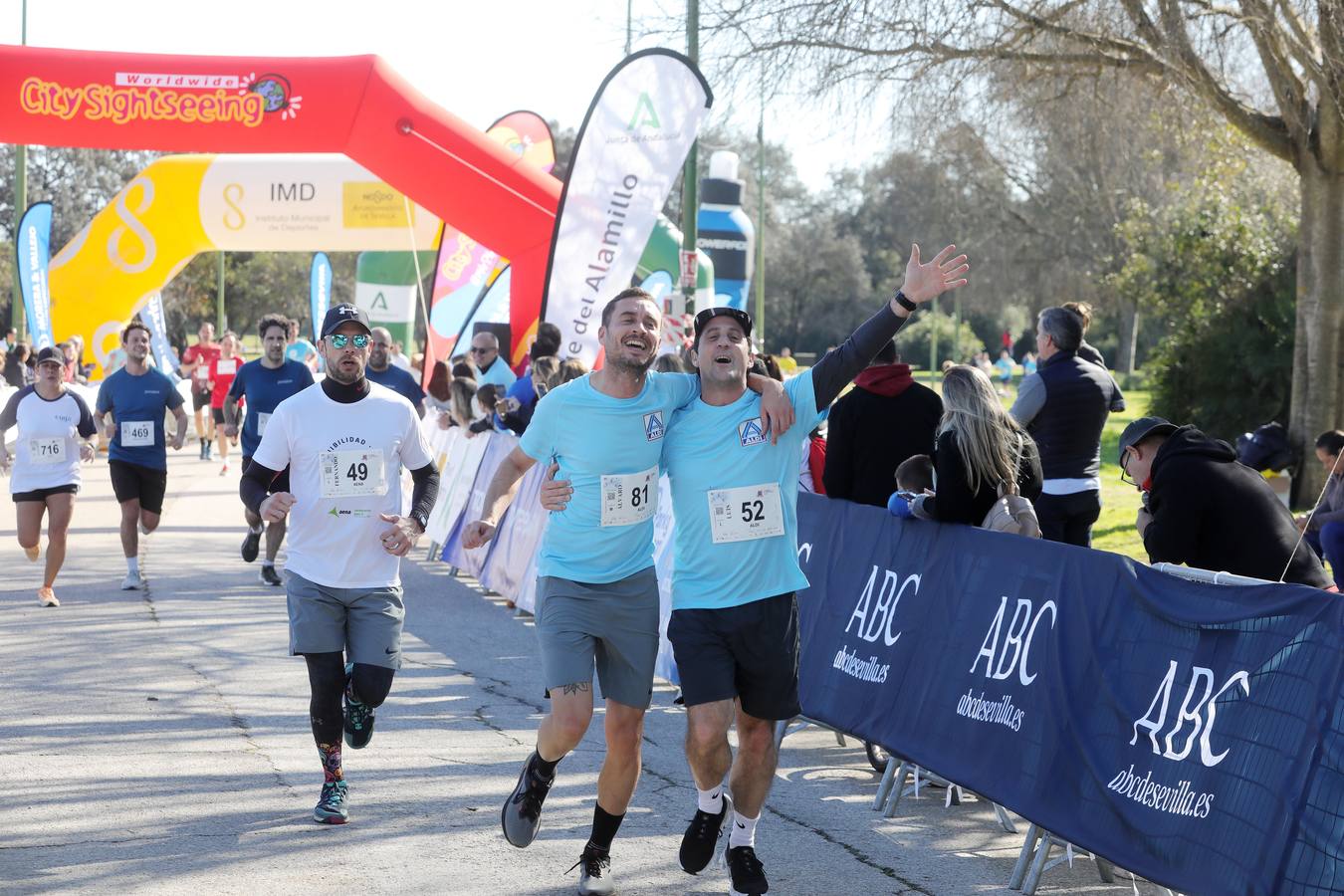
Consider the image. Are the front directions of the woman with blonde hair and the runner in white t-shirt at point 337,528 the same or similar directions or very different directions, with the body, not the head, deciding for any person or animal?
very different directions

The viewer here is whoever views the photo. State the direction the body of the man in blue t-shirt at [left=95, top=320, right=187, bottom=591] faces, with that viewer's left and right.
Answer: facing the viewer

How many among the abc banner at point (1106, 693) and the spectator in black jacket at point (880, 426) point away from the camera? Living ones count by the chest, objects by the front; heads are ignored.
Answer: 1

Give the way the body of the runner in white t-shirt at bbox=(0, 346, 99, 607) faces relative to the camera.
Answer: toward the camera

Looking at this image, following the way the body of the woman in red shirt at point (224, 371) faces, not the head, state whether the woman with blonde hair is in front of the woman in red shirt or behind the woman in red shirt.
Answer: in front

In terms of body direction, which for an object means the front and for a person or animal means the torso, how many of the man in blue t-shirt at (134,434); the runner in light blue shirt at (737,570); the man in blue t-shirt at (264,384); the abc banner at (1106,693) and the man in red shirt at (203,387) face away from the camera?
0

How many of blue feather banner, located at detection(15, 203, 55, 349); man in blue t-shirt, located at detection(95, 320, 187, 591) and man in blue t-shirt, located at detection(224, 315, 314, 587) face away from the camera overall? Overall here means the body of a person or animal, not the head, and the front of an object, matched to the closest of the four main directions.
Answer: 0

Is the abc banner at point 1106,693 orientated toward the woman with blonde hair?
no

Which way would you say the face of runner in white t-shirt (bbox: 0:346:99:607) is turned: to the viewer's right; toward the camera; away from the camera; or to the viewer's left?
toward the camera

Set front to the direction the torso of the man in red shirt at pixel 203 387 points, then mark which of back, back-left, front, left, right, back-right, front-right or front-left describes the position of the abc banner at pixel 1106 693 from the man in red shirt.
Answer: front

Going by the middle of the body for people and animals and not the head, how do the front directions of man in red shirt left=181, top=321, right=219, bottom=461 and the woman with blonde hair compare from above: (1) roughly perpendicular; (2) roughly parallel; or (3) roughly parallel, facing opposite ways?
roughly parallel, facing opposite ways

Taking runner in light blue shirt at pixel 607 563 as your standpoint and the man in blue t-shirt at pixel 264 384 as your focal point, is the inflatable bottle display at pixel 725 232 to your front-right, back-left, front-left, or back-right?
front-right

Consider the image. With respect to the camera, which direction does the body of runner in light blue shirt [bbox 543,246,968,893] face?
toward the camera

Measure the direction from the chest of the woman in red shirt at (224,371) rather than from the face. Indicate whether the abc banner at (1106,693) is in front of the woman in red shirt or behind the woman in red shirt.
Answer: in front

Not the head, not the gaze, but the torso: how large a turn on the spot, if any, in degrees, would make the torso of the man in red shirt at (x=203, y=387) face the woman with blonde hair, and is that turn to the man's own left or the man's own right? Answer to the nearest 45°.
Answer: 0° — they already face them

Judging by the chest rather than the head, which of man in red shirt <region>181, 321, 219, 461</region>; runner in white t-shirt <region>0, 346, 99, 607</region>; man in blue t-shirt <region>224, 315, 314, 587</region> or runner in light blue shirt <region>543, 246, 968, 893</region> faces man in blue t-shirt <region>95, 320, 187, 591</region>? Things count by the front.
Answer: the man in red shirt

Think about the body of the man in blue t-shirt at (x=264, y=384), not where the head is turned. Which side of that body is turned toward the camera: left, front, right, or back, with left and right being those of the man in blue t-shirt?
front

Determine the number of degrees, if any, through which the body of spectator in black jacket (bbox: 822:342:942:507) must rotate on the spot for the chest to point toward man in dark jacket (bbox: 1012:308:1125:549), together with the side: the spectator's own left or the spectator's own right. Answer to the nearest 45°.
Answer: approximately 45° to the spectator's own right
